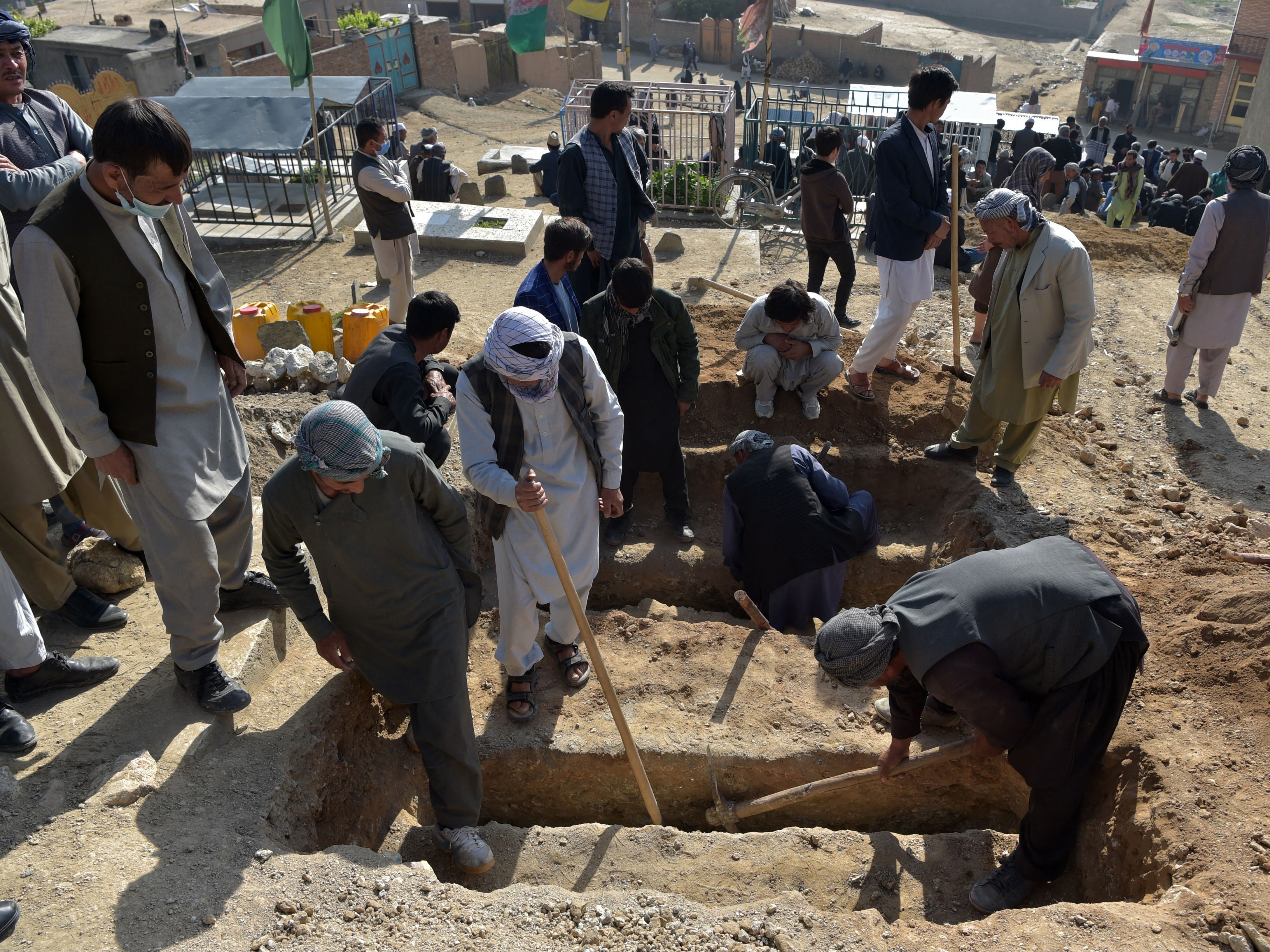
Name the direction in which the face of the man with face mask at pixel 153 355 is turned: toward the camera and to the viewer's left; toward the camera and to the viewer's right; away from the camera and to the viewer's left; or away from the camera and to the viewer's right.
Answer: toward the camera and to the viewer's right

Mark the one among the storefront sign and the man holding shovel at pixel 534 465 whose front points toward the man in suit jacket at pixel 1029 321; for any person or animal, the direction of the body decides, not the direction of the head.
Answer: the storefront sign

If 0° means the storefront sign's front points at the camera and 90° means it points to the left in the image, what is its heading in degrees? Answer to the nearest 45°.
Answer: approximately 0°

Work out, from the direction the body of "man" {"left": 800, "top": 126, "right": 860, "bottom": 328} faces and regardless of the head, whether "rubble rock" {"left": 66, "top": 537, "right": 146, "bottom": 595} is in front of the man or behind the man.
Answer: behind

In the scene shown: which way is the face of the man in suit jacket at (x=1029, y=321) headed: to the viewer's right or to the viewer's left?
to the viewer's left

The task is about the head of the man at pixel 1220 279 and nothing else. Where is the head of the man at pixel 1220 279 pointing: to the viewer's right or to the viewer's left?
to the viewer's left

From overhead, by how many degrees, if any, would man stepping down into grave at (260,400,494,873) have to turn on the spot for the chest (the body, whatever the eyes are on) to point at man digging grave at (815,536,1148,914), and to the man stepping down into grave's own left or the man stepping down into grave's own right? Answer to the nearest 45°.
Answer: approximately 45° to the man stepping down into grave's own left

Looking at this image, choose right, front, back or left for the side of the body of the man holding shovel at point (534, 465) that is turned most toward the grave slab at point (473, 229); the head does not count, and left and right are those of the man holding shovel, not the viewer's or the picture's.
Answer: back
